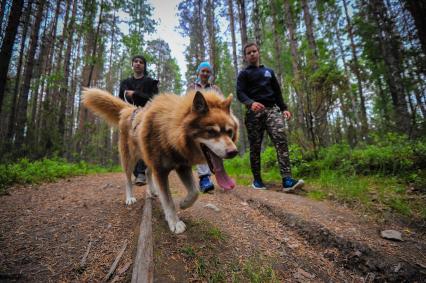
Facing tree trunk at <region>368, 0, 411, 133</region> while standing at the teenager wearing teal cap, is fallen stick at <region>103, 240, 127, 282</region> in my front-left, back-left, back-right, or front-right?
back-right

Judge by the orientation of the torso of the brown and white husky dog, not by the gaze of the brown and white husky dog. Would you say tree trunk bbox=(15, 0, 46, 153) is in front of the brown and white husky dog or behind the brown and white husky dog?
behind

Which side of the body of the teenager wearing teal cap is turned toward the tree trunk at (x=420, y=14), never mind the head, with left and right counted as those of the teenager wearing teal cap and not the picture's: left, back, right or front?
left

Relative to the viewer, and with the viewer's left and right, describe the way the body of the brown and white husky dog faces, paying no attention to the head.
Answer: facing the viewer and to the right of the viewer

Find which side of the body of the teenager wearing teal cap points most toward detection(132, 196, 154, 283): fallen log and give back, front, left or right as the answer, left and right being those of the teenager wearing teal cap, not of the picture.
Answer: front

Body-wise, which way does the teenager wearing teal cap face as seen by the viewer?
toward the camera

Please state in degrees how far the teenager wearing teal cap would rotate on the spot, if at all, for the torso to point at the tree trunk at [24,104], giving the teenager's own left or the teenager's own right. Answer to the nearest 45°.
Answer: approximately 135° to the teenager's own right

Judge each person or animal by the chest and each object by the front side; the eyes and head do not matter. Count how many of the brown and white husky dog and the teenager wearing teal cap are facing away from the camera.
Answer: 0

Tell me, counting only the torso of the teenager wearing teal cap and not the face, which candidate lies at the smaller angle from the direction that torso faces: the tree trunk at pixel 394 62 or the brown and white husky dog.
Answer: the brown and white husky dog

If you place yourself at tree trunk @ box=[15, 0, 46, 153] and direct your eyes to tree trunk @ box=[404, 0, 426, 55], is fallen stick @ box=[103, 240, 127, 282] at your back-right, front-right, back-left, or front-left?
front-right

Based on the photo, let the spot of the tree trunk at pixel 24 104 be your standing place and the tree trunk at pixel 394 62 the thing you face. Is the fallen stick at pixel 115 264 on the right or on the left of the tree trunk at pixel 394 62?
right

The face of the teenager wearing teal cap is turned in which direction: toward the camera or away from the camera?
toward the camera
